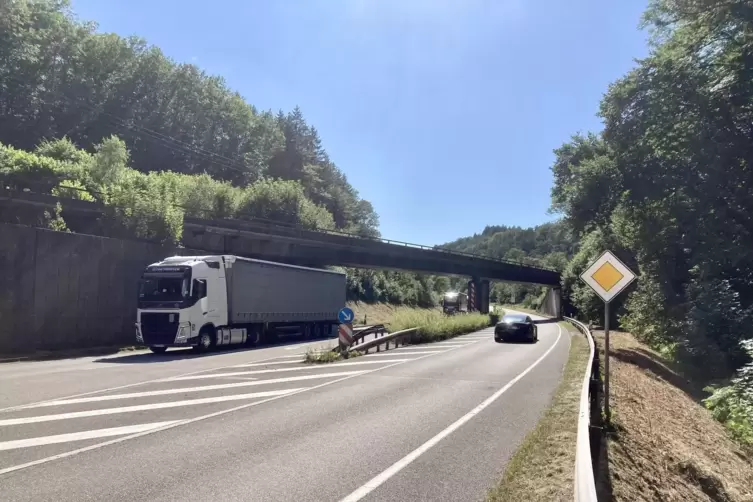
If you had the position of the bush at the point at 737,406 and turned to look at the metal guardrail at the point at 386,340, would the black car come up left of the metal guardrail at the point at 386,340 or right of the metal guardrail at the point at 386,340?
right

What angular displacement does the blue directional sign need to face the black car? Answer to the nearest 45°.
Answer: approximately 135° to its left

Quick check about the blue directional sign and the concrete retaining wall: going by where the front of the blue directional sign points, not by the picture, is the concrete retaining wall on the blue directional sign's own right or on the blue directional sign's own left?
on the blue directional sign's own right

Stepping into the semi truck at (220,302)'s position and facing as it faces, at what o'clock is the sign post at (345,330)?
The sign post is roughly at 9 o'clock from the semi truck.

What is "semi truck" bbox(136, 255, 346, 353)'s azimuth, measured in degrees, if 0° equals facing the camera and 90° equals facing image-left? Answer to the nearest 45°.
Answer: approximately 45°

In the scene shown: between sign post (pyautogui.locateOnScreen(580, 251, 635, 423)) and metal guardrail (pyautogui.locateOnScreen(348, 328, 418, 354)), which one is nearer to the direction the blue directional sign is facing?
the sign post

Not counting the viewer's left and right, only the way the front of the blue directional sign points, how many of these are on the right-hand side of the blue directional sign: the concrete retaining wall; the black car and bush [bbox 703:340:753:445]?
1

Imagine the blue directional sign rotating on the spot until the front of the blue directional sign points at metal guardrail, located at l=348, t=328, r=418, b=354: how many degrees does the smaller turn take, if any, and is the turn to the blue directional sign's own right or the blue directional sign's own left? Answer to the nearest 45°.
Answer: approximately 135° to the blue directional sign's own left

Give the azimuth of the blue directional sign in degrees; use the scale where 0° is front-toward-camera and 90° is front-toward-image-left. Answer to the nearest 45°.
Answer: approximately 0°

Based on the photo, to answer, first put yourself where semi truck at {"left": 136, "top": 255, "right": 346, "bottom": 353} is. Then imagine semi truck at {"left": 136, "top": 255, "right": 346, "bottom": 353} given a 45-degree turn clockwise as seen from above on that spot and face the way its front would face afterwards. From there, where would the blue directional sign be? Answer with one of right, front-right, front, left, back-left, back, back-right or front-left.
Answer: back-left

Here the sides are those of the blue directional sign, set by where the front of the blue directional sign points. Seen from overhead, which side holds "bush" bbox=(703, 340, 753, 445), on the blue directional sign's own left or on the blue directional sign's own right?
on the blue directional sign's own left

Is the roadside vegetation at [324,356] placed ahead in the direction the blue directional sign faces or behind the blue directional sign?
ahead
